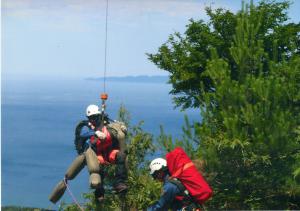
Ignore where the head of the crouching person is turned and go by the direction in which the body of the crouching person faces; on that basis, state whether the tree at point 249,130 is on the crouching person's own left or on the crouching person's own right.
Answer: on the crouching person's own right

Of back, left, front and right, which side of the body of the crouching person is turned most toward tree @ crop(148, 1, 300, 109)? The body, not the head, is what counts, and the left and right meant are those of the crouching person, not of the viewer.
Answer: right

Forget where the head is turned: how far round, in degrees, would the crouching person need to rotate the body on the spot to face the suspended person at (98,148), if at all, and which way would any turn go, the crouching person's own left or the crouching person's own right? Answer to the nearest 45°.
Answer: approximately 45° to the crouching person's own right

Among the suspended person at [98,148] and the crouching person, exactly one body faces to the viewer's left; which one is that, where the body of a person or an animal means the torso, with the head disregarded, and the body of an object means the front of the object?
the crouching person

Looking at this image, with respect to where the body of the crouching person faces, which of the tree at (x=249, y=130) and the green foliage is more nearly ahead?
the green foliage

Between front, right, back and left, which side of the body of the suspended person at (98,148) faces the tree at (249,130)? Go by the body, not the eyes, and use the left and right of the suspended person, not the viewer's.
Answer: left

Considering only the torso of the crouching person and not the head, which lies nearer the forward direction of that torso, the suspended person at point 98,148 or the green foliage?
the suspended person

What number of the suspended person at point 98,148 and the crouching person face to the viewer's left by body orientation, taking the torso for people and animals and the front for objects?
1

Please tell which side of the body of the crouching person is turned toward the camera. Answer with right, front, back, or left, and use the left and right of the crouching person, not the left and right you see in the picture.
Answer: left

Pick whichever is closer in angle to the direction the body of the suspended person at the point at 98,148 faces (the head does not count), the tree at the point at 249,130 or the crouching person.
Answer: the crouching person
